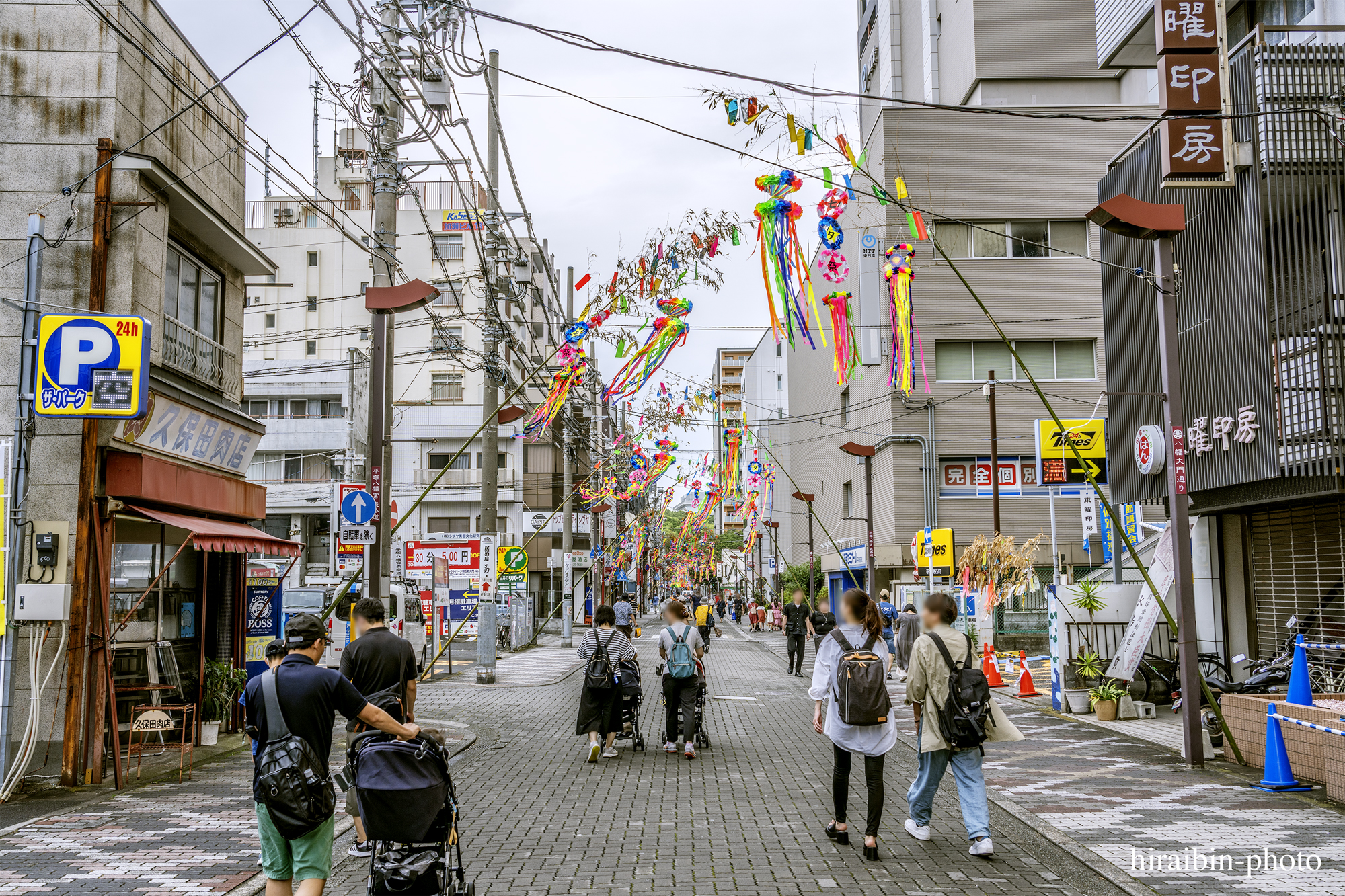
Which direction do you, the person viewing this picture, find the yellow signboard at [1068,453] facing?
facing the viewer

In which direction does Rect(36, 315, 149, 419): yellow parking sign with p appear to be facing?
toward the camera

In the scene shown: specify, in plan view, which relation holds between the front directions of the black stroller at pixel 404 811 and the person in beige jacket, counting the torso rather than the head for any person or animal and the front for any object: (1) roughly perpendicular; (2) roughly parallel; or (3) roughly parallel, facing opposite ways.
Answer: roughly parallel

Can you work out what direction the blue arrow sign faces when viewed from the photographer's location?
facing the viewer

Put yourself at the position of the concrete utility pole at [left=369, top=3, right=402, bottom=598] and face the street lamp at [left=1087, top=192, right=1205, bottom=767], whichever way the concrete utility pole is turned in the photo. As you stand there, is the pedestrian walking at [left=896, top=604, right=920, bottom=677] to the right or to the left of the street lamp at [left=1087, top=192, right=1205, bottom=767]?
left

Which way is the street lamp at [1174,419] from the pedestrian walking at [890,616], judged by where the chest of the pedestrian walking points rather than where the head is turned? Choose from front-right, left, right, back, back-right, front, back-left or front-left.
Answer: back

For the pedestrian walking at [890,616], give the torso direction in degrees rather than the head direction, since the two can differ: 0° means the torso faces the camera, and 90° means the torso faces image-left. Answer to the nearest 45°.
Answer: approximately 180°

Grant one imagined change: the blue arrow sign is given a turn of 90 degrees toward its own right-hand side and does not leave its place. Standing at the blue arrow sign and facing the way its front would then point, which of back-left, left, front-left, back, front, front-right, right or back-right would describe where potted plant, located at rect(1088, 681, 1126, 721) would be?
back

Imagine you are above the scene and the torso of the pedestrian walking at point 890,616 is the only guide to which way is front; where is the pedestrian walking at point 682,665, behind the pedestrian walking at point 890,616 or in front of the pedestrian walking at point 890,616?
behind

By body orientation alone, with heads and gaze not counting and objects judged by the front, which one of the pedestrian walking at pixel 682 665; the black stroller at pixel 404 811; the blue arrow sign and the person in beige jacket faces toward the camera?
the blue arrow sign

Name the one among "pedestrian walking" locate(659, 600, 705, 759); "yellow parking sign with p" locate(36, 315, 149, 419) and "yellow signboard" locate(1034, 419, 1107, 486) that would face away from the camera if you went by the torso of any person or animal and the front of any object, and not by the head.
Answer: the pedestrian walking

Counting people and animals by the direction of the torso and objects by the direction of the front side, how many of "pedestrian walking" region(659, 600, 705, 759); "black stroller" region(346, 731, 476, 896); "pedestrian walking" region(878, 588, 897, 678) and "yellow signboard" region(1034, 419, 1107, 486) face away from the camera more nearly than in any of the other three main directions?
3

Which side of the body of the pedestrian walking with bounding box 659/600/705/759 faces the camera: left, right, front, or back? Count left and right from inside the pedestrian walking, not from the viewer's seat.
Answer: back

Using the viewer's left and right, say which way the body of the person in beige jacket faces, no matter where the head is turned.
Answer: facing away from the viewer and to the left of the viewer
